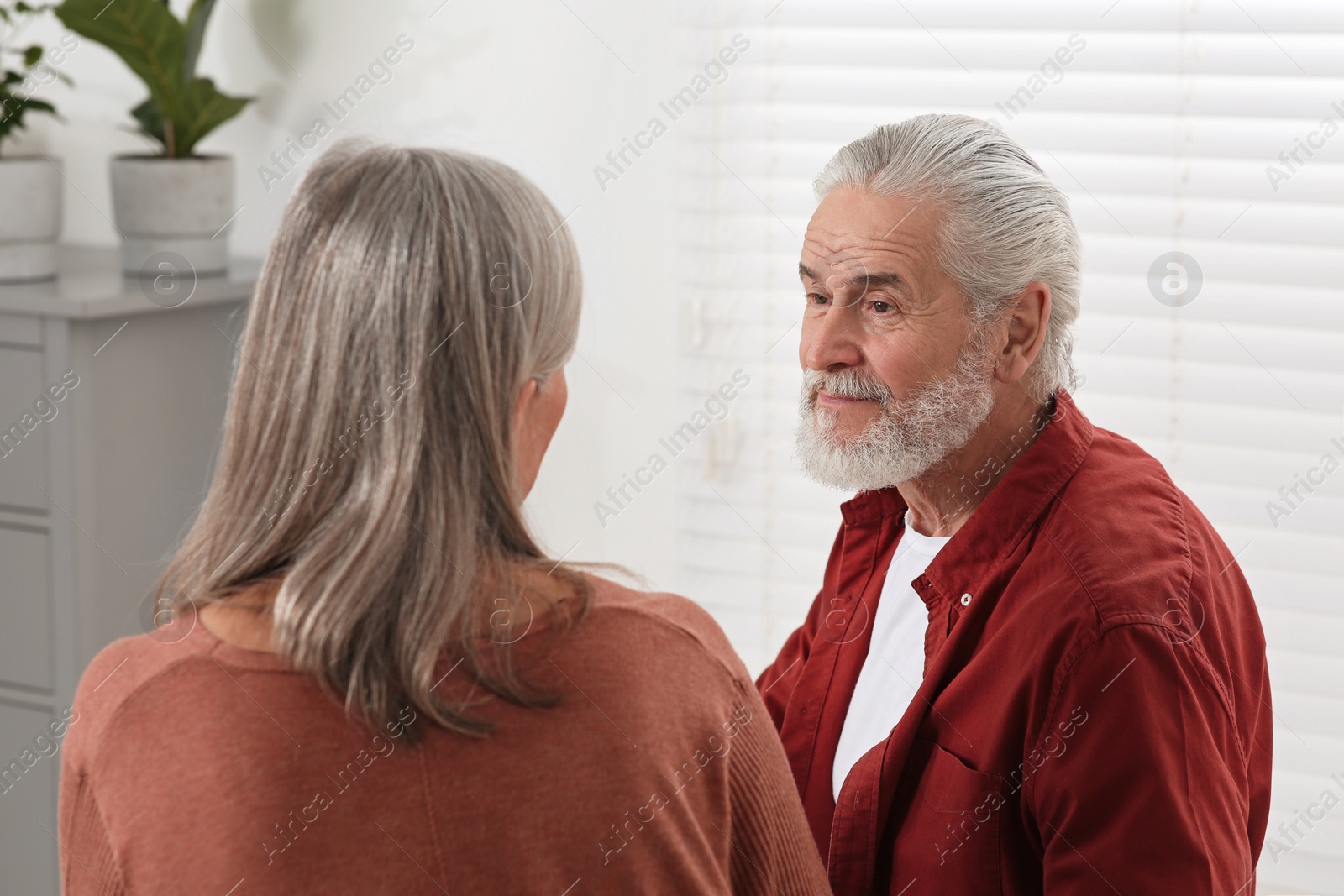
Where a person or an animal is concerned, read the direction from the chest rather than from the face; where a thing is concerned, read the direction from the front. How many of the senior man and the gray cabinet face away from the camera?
0

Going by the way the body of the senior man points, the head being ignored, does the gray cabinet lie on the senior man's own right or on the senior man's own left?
on the senior man's own right

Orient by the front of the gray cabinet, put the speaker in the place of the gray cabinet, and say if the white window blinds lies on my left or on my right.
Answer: on my left

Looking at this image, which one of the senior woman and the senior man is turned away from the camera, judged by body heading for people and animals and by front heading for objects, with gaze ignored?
the senior woman

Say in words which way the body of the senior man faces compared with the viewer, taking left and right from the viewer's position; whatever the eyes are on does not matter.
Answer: facing the viewer and to the left of the viewer

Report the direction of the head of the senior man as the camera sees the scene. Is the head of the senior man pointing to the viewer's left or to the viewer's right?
to the viewer's left

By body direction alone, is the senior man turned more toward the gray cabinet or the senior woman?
the senior woman

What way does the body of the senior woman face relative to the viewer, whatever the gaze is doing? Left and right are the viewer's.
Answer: facing away from the viewer

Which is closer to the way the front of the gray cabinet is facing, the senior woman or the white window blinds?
the senior woman

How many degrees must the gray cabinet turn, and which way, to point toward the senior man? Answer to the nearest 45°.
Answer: approximately 90° to its left

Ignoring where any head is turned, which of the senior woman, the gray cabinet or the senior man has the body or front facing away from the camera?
the senior woman

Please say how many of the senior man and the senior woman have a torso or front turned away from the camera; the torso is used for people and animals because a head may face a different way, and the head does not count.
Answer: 1

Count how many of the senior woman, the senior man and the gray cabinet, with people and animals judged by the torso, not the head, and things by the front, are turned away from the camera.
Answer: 1

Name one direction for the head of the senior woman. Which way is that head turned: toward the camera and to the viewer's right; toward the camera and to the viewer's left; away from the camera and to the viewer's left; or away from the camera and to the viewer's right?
away from the camera and to the viewer's right
